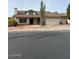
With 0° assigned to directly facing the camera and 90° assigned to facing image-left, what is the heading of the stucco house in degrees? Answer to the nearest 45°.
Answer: approximately 0°
